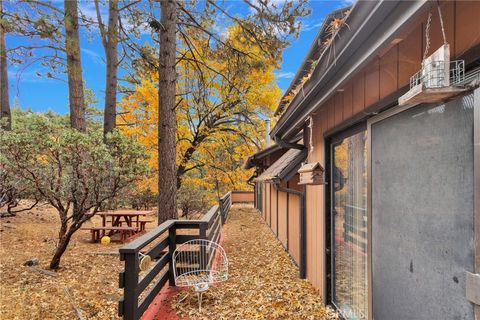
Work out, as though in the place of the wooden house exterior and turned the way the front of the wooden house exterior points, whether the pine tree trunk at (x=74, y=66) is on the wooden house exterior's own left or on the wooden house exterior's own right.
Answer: on the wooden house exterior's own right

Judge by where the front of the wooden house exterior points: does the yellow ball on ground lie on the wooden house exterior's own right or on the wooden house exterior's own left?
on the wooden house exterior's own right

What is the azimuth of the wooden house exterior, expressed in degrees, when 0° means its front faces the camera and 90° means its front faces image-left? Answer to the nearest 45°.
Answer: approximately 45°

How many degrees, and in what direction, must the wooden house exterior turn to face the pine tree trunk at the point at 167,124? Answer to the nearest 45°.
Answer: approximately 90° to its right

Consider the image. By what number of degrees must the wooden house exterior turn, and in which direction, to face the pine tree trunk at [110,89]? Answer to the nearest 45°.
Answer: approximately 90° to its right
